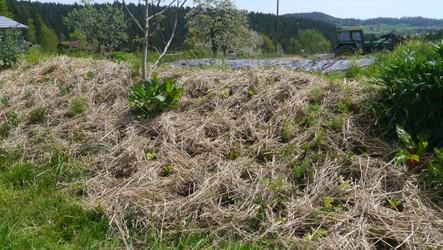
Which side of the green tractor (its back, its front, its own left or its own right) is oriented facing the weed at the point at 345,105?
right

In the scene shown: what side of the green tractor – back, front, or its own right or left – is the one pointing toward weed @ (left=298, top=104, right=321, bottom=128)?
right

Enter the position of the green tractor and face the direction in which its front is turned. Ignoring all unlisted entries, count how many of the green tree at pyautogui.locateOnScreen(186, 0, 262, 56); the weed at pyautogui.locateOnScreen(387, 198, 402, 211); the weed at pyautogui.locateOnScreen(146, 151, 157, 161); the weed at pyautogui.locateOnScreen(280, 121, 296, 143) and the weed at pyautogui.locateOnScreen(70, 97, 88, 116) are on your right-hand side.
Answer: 4

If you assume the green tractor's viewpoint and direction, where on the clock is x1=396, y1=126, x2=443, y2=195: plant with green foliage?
The plant with green foliage is roughly at 3 o'clock from the green tractor.

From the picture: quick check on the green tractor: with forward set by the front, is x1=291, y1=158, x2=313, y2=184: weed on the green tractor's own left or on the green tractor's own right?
on the green tractor's own right

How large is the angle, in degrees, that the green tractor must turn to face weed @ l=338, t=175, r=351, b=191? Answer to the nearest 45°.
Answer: approximately 90° to its right

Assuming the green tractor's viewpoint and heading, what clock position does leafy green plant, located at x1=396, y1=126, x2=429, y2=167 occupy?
The leafy green plant is roughly at 3 o'clock from the green tractor.

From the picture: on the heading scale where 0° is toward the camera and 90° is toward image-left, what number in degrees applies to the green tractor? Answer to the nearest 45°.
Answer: approximately 270°

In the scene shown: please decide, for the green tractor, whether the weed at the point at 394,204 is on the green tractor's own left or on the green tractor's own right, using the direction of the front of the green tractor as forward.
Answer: on the green tractor's own right
